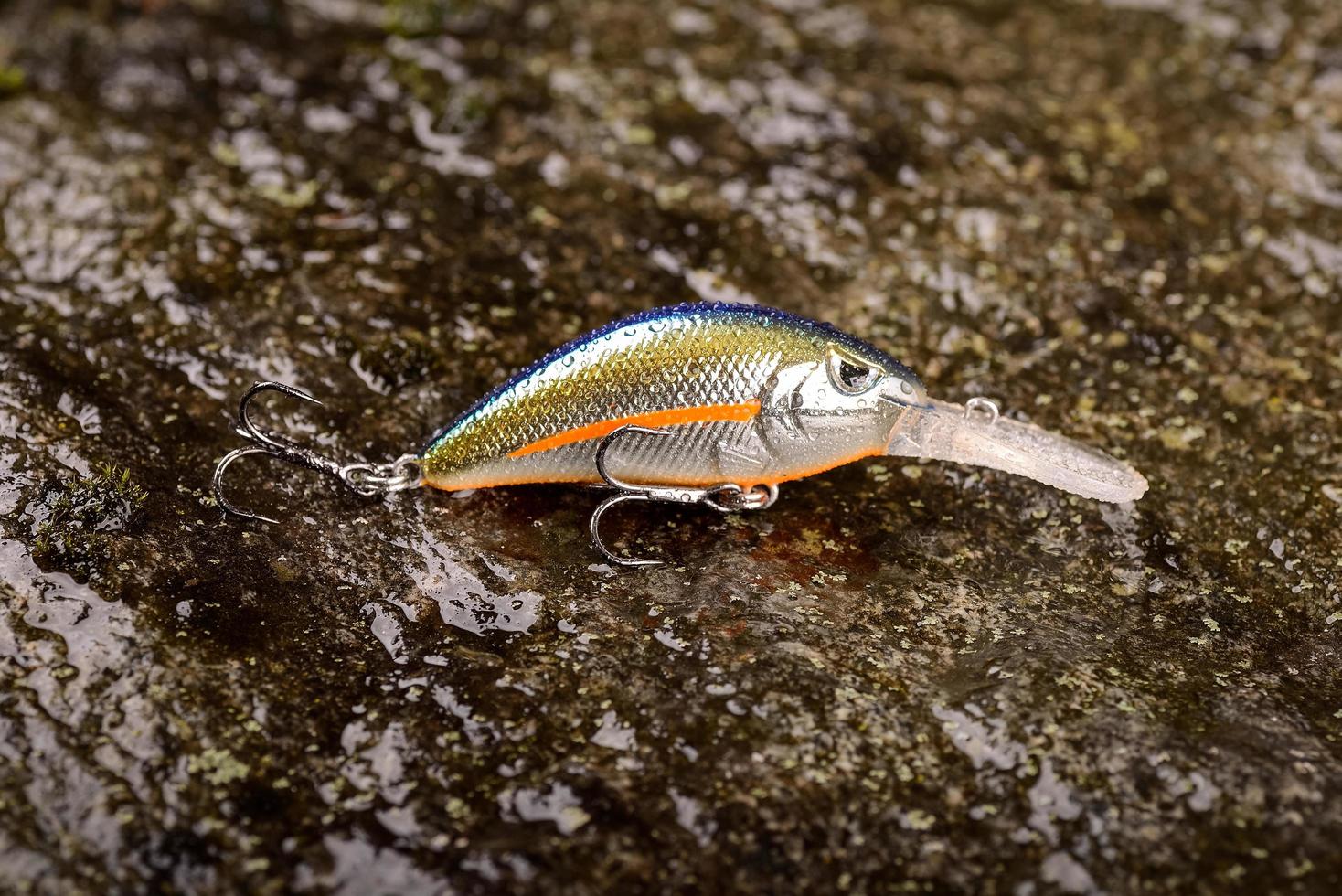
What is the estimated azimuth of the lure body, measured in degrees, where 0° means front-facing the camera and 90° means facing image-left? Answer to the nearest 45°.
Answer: approximately 270°
